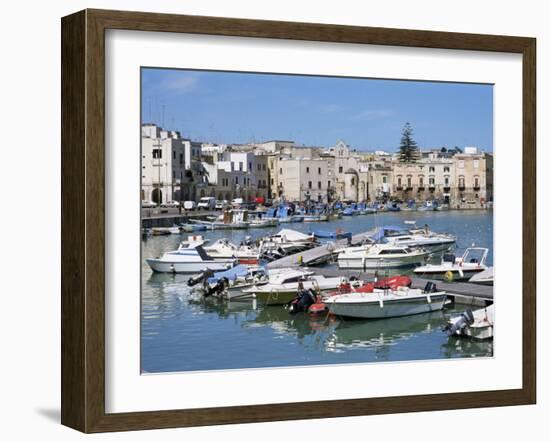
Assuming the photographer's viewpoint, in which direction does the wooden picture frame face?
facing the viewer and to the right of the viewer
